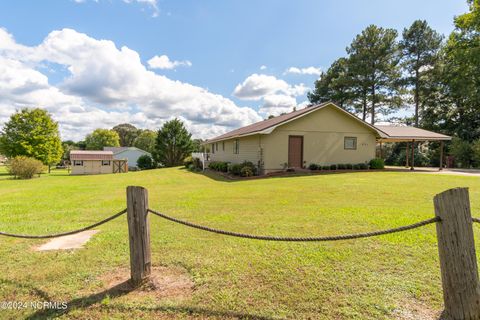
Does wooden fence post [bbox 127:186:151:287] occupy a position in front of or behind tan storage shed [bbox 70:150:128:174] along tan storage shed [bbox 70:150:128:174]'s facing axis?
in front

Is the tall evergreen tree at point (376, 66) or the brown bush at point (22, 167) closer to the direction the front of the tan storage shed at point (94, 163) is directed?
the brown bush

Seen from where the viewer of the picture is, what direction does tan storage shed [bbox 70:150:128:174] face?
facing the viewer

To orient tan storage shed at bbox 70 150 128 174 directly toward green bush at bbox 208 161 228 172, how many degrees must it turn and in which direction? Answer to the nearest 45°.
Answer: approximately 45° to its left

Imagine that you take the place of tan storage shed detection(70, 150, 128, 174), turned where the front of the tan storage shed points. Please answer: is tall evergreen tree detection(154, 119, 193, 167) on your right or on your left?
on your left

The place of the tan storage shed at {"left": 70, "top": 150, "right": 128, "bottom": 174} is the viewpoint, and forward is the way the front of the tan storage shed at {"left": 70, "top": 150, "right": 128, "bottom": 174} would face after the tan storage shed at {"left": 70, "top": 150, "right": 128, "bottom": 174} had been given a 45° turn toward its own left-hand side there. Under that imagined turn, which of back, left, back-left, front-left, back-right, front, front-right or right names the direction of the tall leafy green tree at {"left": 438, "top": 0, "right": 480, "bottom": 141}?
front

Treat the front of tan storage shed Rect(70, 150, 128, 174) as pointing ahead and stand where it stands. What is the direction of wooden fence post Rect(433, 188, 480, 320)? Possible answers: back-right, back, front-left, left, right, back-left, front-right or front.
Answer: front

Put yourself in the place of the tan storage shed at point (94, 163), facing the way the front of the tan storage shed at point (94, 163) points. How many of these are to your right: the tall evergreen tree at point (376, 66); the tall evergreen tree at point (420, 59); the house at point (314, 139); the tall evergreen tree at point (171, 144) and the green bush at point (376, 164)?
0
